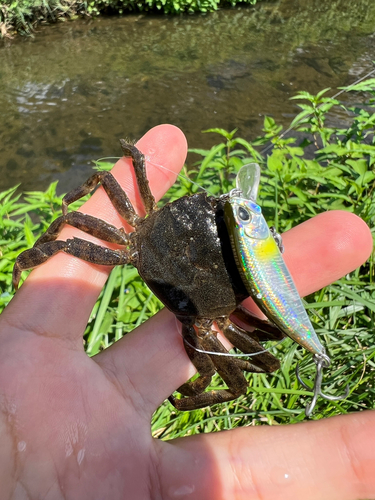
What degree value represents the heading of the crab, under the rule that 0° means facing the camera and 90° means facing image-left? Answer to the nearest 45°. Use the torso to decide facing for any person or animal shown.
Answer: approximately 225°
